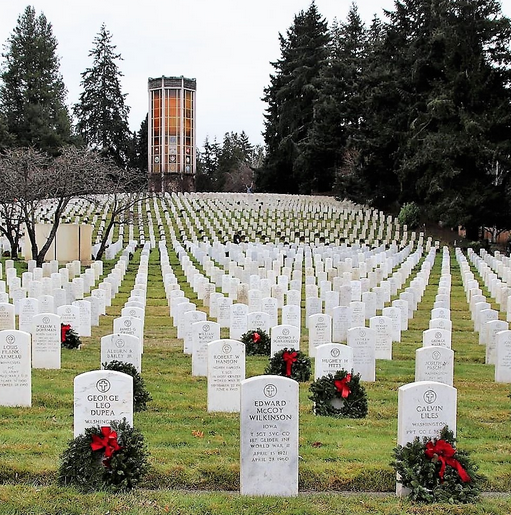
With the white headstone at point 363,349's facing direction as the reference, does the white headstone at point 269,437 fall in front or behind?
in front

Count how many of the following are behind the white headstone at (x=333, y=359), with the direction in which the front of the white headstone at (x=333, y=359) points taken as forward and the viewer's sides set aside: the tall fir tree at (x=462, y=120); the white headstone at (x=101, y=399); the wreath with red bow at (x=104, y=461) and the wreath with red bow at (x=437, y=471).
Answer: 1

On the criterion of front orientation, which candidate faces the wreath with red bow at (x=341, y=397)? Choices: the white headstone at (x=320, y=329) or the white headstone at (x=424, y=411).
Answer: the white headstone at (x=320, y=329)

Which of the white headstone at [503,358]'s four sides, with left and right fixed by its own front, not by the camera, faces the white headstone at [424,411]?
front

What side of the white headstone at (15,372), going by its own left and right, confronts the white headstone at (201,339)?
left

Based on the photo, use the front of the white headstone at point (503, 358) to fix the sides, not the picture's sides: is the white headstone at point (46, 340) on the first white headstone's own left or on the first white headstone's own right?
on the first white headstone's own right

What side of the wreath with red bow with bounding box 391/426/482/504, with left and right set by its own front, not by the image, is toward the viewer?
front

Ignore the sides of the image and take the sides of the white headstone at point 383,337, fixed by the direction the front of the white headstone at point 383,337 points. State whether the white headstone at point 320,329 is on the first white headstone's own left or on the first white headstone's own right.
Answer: on the first white headstone's own right

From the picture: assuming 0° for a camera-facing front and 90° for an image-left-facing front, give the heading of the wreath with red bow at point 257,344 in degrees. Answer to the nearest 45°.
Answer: approximately 0°

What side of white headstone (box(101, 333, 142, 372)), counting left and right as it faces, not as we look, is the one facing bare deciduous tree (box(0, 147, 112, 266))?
back

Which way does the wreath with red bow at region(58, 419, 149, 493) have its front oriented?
toward the camera

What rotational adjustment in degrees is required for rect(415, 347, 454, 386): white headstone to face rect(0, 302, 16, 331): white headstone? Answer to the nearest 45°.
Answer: approximately 90° to its right

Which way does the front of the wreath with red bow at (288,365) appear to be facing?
toward the camera

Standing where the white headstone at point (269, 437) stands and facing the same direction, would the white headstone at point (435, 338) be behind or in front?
behind

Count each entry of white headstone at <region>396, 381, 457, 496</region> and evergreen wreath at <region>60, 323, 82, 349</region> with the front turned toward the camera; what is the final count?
2

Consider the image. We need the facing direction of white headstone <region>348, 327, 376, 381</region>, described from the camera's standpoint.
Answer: facing the viewer

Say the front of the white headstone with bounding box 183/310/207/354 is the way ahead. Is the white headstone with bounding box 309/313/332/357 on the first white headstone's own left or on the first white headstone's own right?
on the first white headstone's own left

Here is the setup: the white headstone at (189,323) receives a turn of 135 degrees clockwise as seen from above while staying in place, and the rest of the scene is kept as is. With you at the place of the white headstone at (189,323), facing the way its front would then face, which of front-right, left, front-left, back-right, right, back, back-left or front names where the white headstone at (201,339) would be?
back-left
